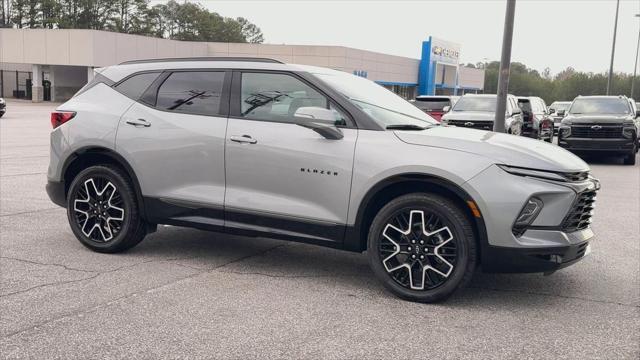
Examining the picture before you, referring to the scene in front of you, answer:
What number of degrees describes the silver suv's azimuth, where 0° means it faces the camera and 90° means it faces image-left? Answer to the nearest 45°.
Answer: approximately 315°

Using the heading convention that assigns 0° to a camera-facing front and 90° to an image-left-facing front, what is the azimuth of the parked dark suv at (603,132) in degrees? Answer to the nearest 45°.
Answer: approximately 0°

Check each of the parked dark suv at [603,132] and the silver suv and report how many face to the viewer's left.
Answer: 0

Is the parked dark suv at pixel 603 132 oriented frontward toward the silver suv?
yes

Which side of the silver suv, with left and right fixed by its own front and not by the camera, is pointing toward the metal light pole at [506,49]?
left

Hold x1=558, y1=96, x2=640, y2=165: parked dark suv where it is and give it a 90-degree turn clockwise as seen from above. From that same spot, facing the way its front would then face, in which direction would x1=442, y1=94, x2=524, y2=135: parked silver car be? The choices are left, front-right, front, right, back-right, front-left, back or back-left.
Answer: front

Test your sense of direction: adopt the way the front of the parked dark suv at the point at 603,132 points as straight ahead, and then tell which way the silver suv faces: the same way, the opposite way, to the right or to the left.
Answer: to the left
